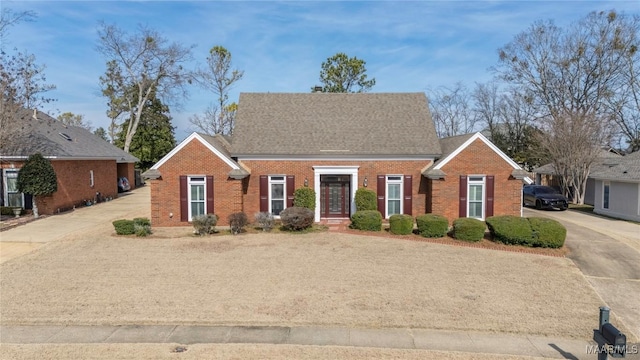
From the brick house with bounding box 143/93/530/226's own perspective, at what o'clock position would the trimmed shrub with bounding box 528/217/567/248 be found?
The trimmed shrub is roughly at 10 o'clock from the brick house.

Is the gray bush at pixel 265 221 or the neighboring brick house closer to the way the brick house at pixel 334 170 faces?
the gray bush

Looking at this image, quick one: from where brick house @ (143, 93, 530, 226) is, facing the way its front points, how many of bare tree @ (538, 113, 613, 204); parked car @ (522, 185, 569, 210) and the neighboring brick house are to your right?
1

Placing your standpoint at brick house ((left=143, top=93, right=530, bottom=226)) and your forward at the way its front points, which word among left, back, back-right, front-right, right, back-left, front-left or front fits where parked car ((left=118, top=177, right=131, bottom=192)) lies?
back-right

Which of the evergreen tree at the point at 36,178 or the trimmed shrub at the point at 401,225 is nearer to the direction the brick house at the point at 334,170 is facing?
the trimmed shrub

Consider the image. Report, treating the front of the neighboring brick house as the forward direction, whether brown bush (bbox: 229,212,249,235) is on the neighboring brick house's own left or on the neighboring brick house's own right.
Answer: on the neighboring brick house's own left

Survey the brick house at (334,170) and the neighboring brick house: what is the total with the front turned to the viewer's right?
0

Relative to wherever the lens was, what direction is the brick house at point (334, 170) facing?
facing the viewer

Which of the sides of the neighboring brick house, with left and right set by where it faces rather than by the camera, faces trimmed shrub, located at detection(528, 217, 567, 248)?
left

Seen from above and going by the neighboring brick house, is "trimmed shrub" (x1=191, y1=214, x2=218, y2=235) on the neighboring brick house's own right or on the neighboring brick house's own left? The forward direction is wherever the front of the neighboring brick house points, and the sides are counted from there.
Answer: on the neighboring brick house's own left

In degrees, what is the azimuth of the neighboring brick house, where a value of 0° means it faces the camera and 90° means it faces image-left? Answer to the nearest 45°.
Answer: approximately 45°

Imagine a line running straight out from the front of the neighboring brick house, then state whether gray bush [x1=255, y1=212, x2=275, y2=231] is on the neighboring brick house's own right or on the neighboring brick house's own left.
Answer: on the neighboring brick house's own left
